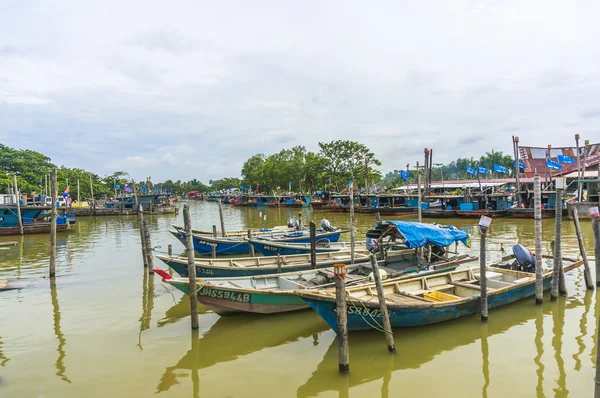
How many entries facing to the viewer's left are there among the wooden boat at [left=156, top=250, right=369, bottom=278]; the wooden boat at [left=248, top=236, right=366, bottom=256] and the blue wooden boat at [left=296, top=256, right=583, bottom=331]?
3

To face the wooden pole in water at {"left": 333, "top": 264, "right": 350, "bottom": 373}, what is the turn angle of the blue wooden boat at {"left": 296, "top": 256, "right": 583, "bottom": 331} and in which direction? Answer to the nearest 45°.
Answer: approximately 45° to its left

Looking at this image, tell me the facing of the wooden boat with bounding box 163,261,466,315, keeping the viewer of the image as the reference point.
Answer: facing to the left of the viewer

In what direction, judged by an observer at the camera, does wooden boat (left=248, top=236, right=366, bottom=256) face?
facing to the left of the viewer

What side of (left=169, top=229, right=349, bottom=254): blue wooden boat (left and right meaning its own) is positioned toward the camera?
left

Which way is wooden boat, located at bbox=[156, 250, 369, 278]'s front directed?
to the viewer's left

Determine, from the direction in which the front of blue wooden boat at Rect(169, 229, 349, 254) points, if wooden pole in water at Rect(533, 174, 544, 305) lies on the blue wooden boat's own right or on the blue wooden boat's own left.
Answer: on the blue wooden boat's own left

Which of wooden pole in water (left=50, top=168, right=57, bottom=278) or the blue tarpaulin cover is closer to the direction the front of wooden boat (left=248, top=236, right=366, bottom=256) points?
the wooden pole in water

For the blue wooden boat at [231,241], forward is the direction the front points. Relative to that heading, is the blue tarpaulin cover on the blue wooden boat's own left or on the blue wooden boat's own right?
on the blue wooden boat's own left

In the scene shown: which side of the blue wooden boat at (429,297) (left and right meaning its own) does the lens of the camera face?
left

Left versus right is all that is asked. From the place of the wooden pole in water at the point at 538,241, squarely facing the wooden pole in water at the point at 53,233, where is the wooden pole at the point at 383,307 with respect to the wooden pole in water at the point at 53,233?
left

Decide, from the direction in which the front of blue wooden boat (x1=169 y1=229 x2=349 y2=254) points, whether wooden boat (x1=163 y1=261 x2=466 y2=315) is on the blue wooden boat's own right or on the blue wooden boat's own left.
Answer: on the blue wooden boat's own left

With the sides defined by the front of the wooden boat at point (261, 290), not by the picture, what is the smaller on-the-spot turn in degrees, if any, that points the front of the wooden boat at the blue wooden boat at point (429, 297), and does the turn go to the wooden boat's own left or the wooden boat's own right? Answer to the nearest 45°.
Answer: approximately 180°

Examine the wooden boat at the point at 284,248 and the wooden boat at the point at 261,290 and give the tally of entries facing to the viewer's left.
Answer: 2
